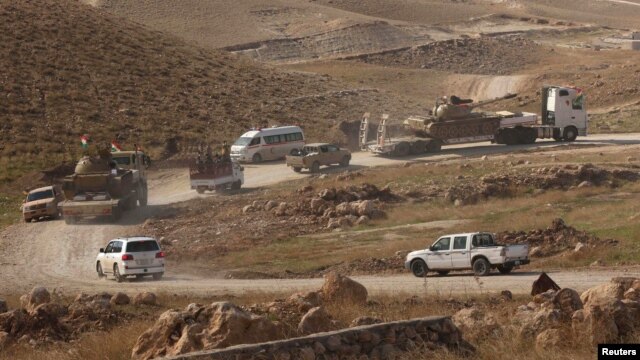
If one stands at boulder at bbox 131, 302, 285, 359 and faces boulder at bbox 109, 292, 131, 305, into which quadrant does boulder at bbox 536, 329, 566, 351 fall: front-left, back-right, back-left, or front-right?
back-right

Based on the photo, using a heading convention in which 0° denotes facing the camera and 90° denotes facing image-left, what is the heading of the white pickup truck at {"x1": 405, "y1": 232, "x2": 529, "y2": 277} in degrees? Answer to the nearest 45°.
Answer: approximately 135°

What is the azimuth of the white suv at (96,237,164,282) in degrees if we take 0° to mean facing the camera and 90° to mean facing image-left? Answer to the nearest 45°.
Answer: approximately 135°

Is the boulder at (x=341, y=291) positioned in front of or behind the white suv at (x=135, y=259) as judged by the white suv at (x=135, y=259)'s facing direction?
behind

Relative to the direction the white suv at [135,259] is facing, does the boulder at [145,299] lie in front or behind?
behind

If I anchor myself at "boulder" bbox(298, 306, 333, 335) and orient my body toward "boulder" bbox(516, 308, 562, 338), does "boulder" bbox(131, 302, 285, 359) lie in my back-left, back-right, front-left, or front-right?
back-right
